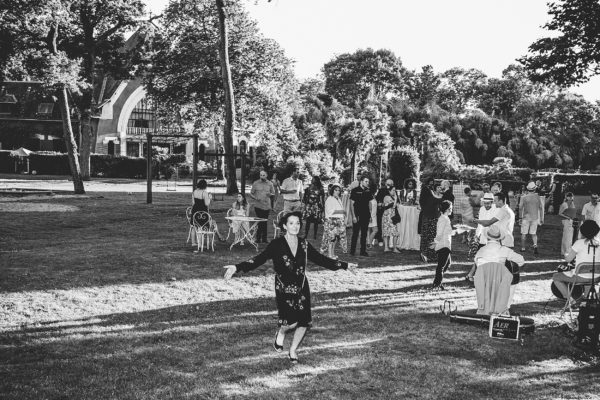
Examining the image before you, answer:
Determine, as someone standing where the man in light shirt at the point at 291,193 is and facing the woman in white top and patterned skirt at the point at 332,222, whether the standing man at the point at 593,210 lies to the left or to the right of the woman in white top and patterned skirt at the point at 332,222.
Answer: left

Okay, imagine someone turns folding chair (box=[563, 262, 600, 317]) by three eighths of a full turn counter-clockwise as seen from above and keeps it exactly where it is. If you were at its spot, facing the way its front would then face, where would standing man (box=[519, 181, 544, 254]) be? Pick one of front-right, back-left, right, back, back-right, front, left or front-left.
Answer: back

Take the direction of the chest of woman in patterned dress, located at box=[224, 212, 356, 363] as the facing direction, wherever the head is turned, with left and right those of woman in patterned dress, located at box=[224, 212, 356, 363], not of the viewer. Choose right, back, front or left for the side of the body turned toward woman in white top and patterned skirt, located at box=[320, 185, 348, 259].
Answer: back

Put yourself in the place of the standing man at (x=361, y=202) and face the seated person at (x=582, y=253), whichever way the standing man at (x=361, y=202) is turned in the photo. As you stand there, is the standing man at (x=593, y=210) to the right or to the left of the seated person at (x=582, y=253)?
left

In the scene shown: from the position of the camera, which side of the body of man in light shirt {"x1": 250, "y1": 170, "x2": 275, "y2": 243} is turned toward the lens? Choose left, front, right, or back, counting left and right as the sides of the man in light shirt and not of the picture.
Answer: front

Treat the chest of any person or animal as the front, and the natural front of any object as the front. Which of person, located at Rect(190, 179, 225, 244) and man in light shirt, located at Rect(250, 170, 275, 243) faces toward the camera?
the man in light shirt

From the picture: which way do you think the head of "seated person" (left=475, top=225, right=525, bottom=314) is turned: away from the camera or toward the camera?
away from the camera

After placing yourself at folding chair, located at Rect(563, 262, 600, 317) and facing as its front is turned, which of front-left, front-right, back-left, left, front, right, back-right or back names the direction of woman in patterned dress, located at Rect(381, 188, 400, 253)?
front

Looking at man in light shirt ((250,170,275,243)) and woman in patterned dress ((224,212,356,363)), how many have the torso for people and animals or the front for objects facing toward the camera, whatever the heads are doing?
2

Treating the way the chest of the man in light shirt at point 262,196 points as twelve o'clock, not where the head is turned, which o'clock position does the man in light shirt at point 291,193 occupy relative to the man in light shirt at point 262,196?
the man in light shirt at point 291,193 is roughly at 9 o'clock from the man in light shirt at point 262,196.

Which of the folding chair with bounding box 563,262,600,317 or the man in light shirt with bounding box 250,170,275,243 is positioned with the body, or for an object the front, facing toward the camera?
the man in light shirt
